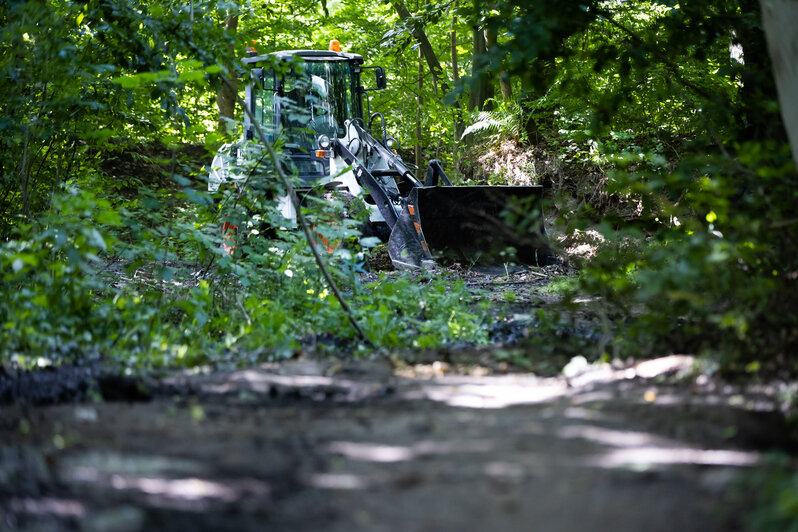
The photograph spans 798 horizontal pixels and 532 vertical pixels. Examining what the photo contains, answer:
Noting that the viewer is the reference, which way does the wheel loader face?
facing the viewer and to the right of the viewer

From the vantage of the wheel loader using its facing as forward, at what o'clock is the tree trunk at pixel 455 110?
The tree trunk is roughly at 8 o'clock from the wheel loader.

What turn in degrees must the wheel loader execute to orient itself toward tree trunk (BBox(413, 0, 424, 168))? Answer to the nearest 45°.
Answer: approximately 135° to its left
